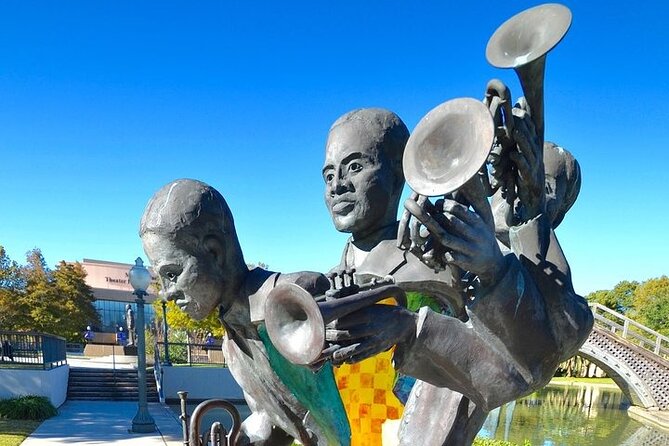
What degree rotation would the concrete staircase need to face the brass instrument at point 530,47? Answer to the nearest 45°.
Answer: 0° — it already faces it

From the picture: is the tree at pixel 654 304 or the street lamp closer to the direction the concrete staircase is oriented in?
the street lamp

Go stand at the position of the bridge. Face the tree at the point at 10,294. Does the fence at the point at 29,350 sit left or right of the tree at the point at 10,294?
left

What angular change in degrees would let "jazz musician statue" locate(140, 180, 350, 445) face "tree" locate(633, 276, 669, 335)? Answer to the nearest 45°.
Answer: approximately 180°

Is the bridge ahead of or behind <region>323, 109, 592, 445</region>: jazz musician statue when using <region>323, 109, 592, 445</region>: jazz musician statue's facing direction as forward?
behind
